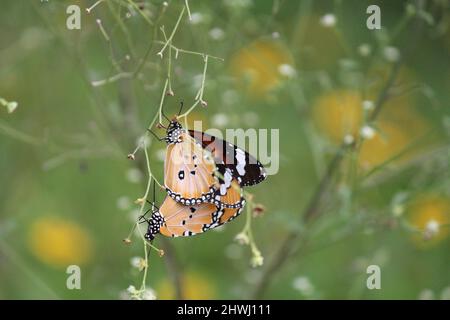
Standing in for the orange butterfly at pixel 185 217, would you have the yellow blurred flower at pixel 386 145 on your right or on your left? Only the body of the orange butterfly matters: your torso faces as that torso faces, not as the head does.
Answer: on your right

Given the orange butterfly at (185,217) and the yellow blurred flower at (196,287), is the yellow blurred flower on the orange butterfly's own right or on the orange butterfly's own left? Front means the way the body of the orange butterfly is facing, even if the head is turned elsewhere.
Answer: on the orange butterfly's own right

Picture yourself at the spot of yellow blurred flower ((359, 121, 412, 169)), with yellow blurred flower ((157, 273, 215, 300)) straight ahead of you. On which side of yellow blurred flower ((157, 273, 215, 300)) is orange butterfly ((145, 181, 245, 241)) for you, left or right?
left

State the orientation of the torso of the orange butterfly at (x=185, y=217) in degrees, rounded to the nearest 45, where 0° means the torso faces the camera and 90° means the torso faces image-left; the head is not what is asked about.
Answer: approximately 90°
